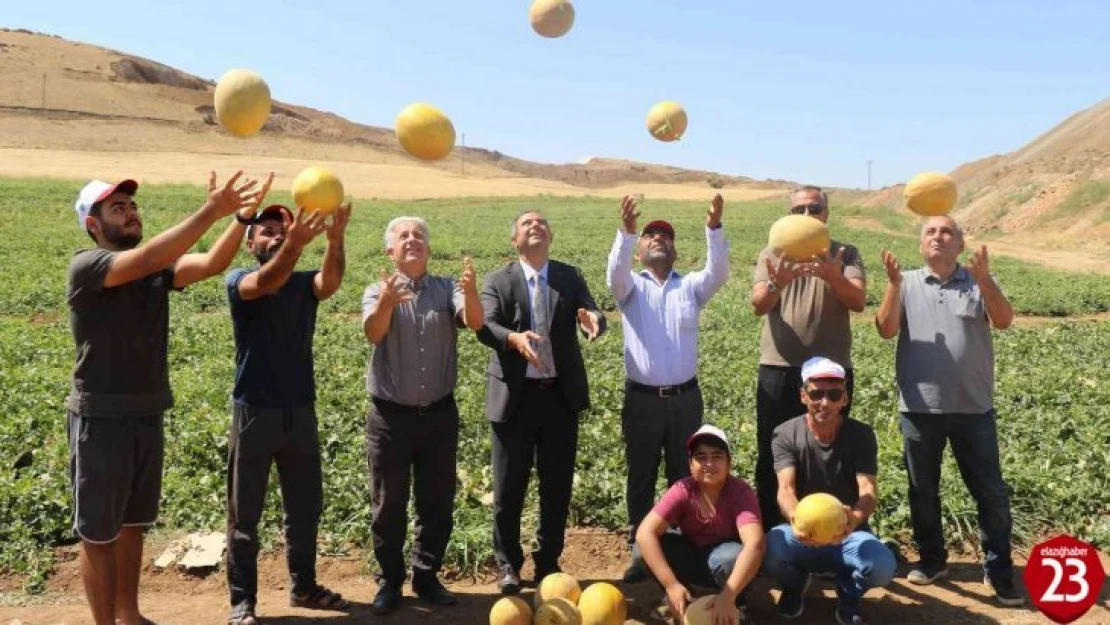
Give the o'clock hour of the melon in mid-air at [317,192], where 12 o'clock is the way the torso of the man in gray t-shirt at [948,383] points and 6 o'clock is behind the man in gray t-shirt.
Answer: The melon in mid-air is roughly at 2 o'clock from the man in gray t-shirt.

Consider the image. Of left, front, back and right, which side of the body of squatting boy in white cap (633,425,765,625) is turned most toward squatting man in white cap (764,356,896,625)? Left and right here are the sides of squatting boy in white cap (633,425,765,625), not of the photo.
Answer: left

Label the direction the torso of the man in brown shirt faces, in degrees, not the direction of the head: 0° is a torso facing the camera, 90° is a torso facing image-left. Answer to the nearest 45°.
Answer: approximately 0°

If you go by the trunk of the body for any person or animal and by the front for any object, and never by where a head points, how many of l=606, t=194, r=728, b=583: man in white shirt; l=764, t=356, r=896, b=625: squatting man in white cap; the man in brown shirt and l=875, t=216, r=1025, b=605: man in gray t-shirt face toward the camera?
4

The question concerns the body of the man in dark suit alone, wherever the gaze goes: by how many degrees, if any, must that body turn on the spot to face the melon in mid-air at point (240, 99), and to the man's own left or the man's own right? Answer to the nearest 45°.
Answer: approximately 90° to the man's own right

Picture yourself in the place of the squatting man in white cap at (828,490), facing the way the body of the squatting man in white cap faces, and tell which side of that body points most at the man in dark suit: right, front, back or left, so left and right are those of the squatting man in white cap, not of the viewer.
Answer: right

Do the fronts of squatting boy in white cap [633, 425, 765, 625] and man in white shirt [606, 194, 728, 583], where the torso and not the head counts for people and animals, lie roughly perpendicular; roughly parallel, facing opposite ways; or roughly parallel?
roughly parallel

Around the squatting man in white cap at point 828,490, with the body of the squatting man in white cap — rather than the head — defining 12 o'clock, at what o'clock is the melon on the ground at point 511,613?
The melon on the ground is roughly at 2 o'clock from the squatting man in white cap.

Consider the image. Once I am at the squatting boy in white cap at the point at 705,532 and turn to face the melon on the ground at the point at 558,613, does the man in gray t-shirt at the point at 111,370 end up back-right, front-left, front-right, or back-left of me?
front-right

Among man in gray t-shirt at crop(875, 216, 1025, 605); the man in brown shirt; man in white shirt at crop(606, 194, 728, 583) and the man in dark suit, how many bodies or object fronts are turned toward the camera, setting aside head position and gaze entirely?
4

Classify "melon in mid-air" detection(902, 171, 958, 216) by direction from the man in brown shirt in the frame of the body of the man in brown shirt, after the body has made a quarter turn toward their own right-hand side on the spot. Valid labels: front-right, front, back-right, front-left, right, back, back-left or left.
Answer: back-right

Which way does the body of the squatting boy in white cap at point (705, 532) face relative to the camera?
toward the camera

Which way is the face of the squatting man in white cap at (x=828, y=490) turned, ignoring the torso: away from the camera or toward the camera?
toward the camera

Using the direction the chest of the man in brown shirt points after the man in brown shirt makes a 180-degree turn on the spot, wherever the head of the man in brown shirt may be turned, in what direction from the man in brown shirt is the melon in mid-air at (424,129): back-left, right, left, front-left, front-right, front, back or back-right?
left

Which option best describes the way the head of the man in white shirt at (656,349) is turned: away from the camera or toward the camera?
toward the camera

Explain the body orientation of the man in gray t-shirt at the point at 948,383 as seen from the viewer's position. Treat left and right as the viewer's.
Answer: facing the viewer

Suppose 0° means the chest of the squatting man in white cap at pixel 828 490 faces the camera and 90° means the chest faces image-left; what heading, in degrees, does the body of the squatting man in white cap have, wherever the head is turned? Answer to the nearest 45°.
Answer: approximately 0°
